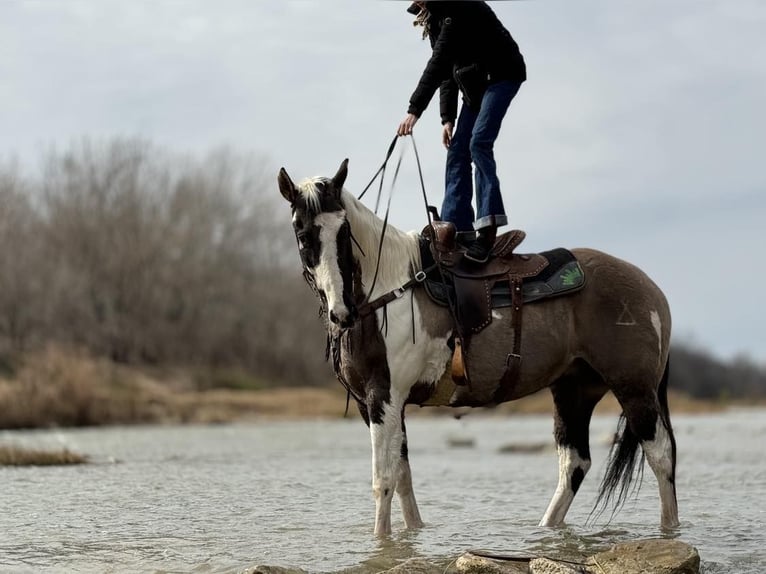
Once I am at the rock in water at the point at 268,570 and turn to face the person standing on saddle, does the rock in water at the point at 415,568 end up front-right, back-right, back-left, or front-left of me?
front-right

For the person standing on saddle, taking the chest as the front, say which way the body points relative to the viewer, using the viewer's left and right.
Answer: facing the viewer and to the left of the viewer
